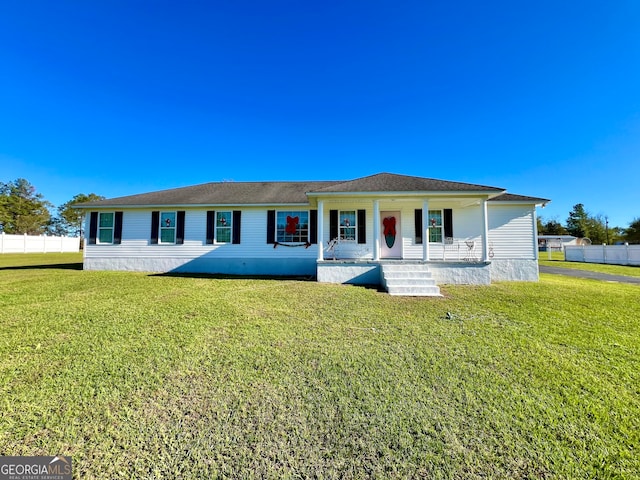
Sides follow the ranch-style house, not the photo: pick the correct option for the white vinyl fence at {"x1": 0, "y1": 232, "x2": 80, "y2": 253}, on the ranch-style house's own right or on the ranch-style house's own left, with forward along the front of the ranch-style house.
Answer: on the ranch-style house's own right

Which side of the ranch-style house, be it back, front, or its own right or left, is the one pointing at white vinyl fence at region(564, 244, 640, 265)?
left

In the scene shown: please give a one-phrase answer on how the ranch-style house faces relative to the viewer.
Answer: facing the viewer
